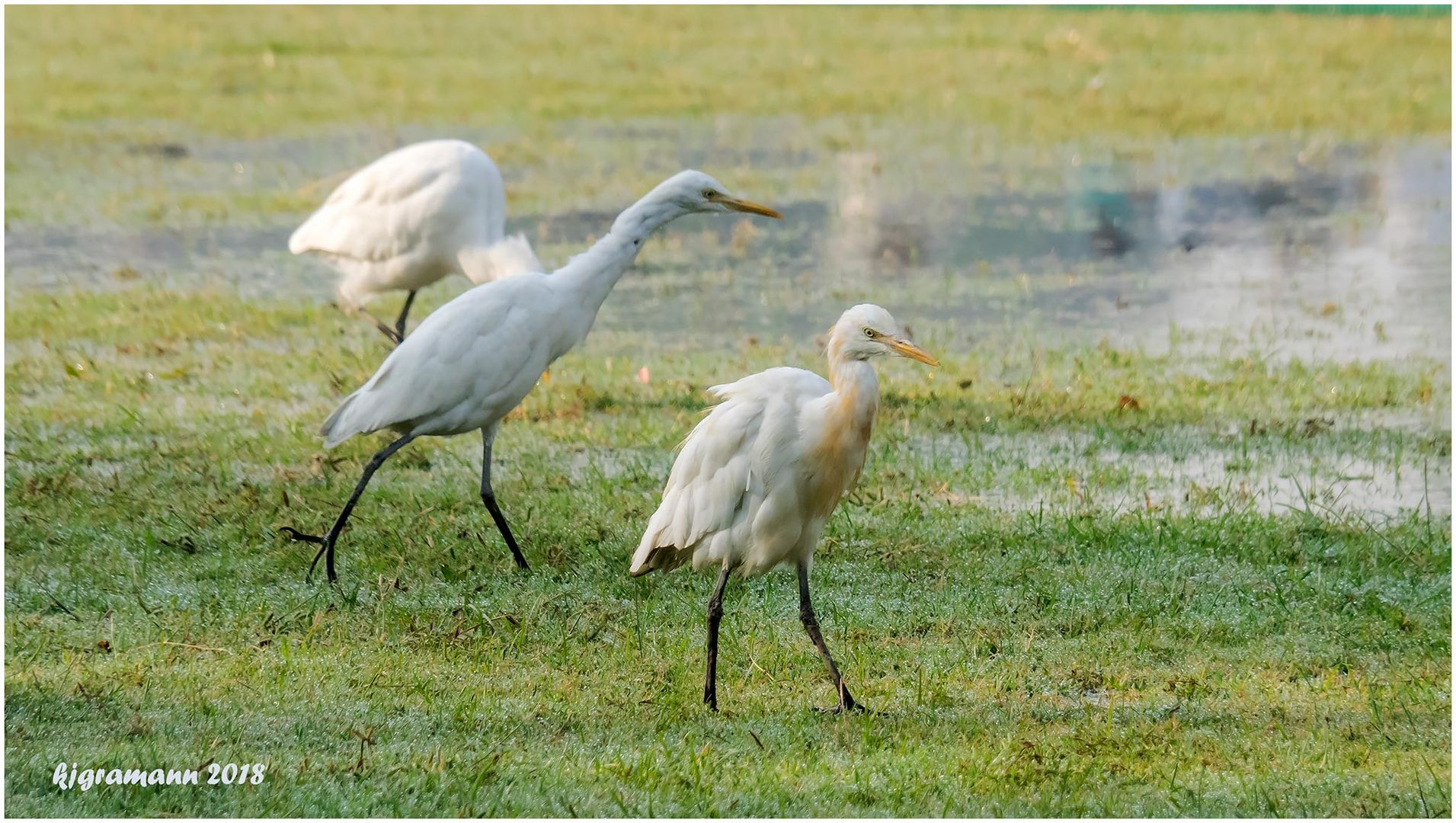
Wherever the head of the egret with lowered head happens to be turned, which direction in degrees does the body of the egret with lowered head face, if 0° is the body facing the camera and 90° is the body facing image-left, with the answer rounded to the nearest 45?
approximately 270°

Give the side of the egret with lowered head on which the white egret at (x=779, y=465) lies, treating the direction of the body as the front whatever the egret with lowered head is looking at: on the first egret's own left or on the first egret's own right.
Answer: on the first egret's own right
